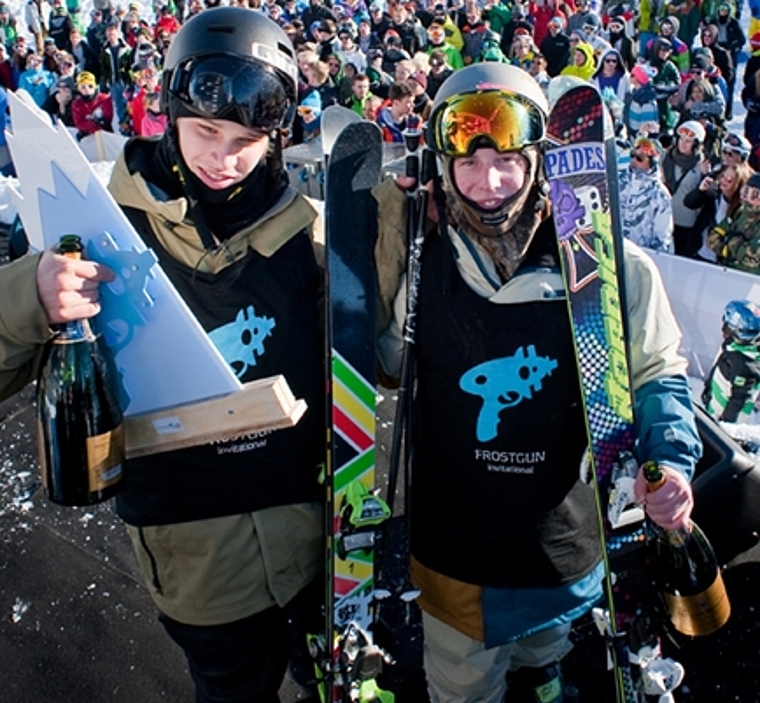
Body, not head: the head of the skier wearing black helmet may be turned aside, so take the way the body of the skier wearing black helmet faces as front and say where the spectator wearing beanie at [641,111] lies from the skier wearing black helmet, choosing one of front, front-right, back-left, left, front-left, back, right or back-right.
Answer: back-left

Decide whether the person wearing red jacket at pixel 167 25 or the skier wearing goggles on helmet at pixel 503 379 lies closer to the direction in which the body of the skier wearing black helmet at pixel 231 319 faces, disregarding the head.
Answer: the skier wearing goggles on helmet

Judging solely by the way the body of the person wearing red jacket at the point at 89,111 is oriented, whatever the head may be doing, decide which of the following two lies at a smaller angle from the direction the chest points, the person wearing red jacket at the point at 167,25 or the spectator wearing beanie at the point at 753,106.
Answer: the spectator wearing beanie

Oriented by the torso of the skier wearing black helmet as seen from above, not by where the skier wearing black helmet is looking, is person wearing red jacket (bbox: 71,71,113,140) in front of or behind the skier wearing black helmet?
behind

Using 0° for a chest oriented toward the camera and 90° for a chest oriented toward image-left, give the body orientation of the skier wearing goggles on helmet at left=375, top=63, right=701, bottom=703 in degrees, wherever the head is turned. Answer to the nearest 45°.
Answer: approximately 0°

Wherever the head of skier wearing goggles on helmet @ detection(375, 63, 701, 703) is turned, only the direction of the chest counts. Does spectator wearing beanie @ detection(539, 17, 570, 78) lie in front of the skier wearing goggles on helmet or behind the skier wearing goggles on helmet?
behind

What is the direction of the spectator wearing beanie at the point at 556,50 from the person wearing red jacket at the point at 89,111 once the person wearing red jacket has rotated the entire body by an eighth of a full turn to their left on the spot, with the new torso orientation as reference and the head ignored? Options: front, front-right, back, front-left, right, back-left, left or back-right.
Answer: front-left

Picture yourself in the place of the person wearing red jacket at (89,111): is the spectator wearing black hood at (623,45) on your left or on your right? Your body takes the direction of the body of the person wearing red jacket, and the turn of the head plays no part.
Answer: on your left

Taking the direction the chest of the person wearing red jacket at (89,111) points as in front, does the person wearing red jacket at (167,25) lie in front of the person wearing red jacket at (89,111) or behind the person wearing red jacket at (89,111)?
behind

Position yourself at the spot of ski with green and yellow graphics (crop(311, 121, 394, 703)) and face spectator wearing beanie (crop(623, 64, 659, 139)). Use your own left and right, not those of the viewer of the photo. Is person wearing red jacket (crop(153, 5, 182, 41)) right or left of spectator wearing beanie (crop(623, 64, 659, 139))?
left

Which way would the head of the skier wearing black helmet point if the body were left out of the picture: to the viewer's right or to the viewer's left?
to the viewer's left
